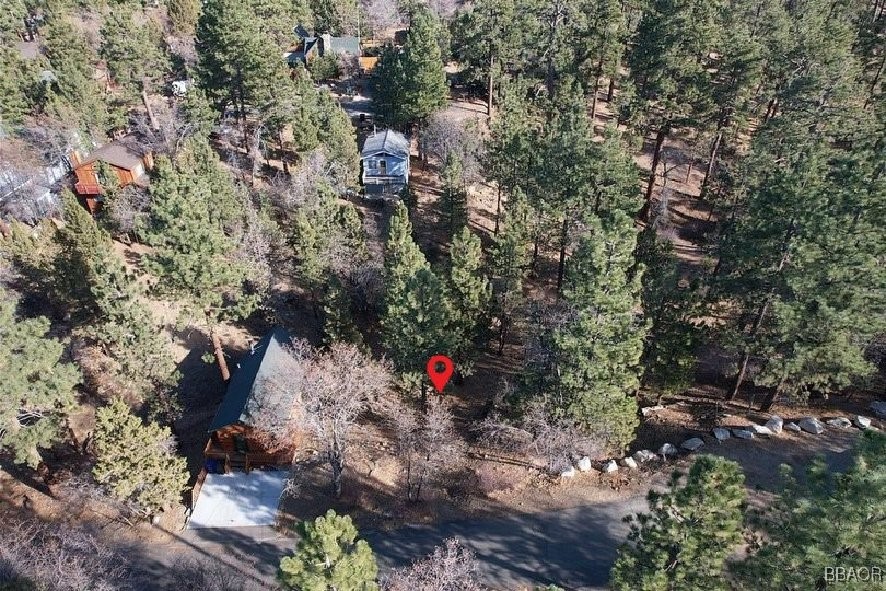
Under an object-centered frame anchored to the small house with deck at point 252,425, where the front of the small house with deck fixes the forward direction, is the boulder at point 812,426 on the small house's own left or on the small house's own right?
on the small house's own left

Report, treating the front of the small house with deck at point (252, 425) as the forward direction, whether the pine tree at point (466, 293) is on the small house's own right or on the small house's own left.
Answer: on the small house's own left

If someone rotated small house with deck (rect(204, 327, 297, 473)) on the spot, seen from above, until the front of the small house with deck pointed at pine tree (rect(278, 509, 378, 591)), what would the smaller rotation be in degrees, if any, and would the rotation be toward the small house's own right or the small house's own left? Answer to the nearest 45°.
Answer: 0° — it already faces it

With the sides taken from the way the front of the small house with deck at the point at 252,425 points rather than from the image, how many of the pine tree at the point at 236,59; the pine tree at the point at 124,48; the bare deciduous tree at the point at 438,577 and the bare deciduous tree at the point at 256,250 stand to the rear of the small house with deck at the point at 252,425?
3

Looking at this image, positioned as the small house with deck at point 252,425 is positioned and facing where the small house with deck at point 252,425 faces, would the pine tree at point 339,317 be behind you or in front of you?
behind

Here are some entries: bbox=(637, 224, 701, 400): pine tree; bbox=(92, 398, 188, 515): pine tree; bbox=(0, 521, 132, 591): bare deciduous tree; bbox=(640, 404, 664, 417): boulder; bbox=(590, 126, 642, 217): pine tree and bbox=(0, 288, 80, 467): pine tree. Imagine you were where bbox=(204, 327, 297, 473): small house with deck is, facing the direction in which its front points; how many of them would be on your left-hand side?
3

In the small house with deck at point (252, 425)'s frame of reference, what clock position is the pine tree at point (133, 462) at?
The pine tree is roughly at 2 o'clock from the small house with deck.

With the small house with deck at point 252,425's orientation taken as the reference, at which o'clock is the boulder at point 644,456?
The boulder is roughly at 10 o'clock from the small house with deck.

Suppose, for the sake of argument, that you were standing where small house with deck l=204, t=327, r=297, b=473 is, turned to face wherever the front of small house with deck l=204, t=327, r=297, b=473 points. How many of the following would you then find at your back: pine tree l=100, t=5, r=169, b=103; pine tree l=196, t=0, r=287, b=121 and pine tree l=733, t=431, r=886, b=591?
2

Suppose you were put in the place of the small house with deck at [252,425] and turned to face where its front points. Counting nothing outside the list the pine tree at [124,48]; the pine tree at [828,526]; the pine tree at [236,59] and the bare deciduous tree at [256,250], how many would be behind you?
3

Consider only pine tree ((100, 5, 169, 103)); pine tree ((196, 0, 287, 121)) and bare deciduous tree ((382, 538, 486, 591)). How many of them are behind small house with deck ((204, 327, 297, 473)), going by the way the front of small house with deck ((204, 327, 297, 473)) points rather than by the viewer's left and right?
2

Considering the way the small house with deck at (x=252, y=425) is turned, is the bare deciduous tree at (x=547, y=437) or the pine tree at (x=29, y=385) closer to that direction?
the bare deciduous tree

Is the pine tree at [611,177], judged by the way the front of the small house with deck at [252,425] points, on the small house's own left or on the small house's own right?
on the small house's own left

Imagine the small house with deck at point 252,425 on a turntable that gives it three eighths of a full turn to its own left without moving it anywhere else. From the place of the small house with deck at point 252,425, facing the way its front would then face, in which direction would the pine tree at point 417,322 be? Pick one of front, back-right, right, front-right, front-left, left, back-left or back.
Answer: front-right

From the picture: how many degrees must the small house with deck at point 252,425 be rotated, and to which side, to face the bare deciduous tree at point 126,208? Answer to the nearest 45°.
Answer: approximately 180°

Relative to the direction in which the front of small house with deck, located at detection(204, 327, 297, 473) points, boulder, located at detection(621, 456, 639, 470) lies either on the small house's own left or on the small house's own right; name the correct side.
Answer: on the small house's own left

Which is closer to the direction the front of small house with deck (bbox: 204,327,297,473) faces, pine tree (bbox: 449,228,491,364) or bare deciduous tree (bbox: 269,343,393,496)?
the bare deciduous tree

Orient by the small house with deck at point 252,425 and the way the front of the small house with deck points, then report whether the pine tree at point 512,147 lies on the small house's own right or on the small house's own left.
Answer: on the small house's own left

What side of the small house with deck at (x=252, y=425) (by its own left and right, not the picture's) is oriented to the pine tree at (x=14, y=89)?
back
